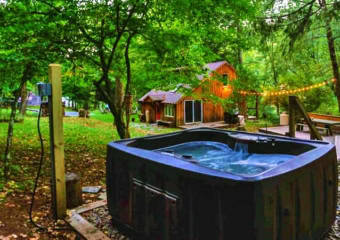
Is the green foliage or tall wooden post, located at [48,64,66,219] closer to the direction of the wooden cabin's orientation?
the tall wooden post

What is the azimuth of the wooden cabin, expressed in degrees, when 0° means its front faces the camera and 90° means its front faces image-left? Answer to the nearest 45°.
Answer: approximately 45°

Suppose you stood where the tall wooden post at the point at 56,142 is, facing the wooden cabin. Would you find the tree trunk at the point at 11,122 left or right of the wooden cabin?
left

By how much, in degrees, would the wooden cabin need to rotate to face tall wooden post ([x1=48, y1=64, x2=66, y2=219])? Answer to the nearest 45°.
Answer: approximately 45° to its left

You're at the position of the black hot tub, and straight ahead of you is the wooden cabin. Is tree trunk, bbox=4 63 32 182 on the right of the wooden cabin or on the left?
left
